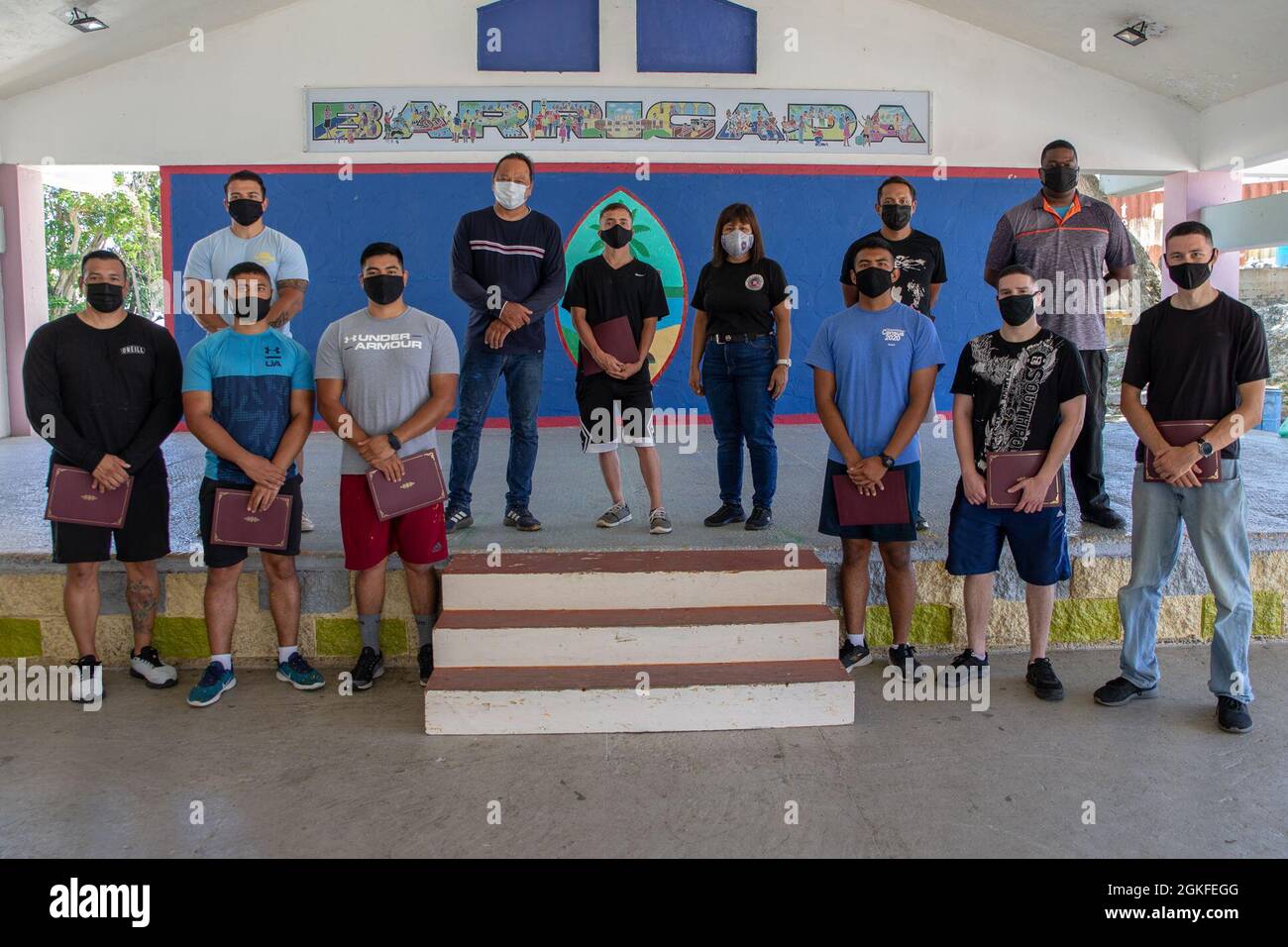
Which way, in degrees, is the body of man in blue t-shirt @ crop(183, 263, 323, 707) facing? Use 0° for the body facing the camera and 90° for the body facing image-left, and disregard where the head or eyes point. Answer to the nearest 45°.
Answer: approximately 0°
